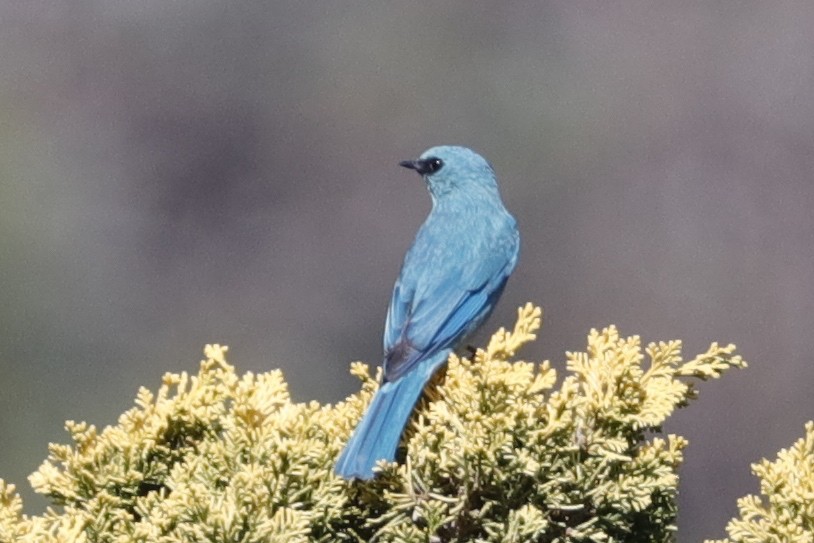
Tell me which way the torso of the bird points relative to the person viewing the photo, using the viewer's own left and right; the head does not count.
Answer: facing away from the viewer and to the right of the viewer

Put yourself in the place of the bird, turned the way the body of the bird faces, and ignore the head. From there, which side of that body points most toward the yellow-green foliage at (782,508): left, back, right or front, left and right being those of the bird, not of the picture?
right
